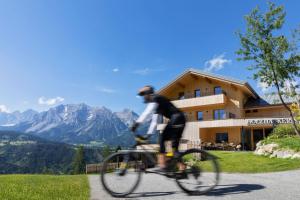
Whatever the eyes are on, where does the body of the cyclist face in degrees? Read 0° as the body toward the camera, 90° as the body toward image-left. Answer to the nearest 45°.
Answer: approximately 90°

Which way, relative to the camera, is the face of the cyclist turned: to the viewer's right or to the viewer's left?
to the viewer's left
